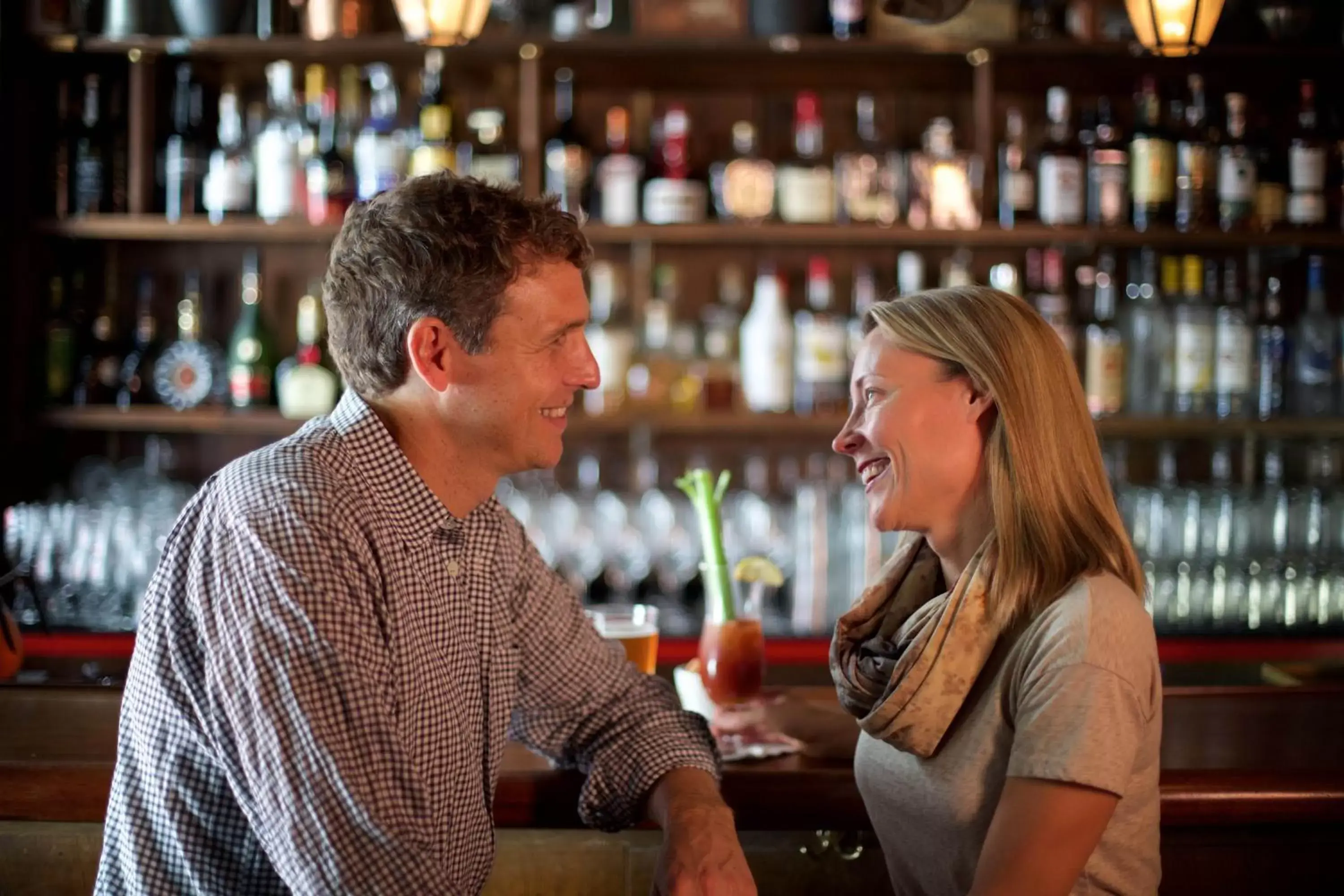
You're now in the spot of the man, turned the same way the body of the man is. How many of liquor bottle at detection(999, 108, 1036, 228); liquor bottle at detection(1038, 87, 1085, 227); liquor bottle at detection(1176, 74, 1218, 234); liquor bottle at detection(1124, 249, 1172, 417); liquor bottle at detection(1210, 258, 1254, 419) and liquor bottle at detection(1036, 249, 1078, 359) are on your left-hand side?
6

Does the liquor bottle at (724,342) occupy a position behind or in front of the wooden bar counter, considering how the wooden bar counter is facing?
behind

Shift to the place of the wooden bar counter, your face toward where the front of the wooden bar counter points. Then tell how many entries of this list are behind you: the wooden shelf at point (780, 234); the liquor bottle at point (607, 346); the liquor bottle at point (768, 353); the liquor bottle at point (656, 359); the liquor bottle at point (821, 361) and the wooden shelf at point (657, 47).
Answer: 6

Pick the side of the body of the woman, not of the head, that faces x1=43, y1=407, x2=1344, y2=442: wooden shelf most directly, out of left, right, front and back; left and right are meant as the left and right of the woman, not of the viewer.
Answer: right

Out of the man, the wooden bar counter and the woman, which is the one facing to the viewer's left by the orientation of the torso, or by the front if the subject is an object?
the woman

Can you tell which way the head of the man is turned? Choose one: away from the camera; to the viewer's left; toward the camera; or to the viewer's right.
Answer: to the viewer's right

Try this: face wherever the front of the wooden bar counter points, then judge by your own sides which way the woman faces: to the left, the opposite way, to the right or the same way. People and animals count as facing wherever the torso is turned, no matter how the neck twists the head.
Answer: to the right

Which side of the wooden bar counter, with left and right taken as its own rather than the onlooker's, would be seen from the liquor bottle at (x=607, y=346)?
back

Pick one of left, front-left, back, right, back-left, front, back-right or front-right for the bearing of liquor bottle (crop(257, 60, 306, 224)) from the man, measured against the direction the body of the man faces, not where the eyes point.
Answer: back-left

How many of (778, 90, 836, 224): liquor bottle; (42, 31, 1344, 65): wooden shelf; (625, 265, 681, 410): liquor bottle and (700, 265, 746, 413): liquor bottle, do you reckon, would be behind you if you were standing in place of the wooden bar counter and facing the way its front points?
4

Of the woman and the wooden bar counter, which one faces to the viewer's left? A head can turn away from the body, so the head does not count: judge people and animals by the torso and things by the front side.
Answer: the woman

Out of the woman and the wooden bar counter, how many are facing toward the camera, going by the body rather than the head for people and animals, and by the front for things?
1

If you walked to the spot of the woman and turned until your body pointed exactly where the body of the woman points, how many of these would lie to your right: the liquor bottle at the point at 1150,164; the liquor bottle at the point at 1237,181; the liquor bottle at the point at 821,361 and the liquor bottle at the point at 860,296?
4

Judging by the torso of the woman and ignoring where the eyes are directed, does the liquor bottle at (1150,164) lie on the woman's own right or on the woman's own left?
on the woman's own right

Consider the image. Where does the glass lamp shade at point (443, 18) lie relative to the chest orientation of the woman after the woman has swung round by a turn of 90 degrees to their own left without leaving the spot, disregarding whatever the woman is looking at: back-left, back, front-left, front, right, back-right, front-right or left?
back-right

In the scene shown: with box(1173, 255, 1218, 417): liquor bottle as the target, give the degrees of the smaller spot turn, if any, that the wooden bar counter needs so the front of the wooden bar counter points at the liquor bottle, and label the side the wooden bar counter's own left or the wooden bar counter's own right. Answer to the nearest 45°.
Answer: approximately 135° to the wooden bar counter's own left

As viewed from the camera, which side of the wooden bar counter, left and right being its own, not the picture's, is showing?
front

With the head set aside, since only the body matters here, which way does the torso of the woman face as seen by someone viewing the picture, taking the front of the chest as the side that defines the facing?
to the viewer's left
